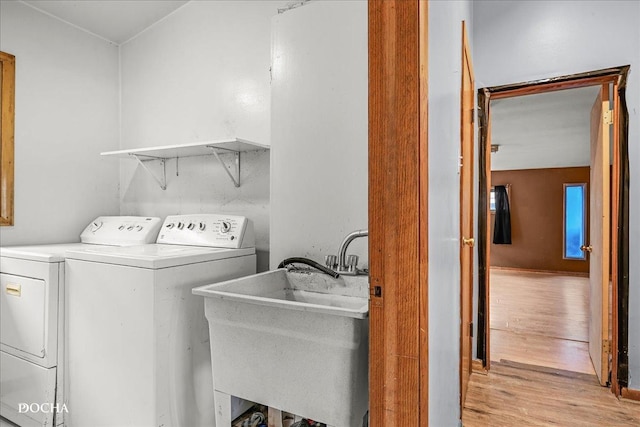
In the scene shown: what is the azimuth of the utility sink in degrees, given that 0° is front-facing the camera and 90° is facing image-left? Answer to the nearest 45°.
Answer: approximately 45°

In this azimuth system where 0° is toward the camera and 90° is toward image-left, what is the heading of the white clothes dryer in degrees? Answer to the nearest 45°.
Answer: approximately 45°

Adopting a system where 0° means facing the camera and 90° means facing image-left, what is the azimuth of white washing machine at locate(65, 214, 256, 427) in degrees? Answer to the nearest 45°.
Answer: approximately 45°

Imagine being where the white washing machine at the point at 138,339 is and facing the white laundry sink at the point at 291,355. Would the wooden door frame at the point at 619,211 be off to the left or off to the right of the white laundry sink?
left

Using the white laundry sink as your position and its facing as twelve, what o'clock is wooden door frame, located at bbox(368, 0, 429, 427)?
The wooden door frame is roughly at 10 o'clock from the white laundry sink.

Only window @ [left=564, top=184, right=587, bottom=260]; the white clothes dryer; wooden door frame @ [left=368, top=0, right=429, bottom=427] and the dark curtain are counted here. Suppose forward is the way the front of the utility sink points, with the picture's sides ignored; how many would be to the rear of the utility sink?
2
